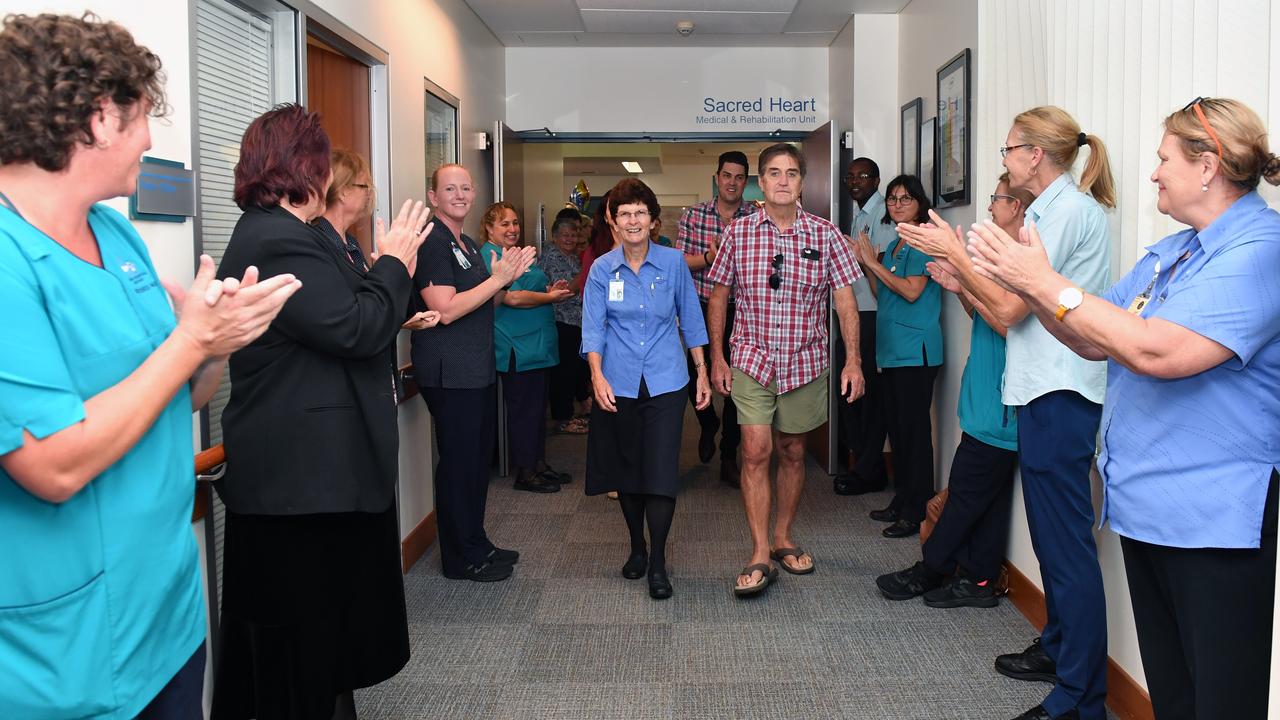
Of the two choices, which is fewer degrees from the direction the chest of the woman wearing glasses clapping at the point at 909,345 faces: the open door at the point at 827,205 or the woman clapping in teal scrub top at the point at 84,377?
the woman clapping in teal scrub top

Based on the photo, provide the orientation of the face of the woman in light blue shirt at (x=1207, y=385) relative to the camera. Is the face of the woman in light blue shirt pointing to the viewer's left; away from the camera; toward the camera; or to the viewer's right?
to the viewer's left

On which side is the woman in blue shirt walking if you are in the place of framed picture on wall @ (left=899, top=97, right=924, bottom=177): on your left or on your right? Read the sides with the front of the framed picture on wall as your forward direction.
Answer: on your left

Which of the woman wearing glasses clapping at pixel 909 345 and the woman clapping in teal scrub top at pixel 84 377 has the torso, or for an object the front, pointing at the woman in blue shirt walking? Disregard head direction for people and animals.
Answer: the woman wearing glasses clapping

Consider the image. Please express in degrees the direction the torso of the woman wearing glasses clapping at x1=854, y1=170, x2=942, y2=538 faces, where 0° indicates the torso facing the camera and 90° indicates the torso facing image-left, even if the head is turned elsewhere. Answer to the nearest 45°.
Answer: approximately 45°

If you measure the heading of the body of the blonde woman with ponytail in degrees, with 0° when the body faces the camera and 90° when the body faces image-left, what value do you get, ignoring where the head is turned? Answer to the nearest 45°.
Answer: approximately 90°

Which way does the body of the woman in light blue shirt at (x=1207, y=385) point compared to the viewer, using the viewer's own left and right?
facing to the left of the viewer

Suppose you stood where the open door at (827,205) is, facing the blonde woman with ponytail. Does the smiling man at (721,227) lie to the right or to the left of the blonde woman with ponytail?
right

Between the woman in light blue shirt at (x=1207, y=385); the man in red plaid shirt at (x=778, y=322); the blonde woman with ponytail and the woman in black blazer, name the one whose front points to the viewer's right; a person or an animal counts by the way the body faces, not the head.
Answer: the woman in black blazer

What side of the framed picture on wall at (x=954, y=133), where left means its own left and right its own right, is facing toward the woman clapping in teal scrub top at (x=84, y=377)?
left

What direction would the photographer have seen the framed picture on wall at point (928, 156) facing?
facing to the left of the viewer

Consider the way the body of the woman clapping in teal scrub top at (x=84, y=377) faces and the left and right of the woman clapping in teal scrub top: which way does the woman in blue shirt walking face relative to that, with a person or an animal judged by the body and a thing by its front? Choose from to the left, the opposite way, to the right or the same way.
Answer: to the right

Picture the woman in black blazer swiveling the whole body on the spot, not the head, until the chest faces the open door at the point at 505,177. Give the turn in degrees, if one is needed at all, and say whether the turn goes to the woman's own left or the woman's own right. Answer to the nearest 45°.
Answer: approximately 90° to the woman's own left

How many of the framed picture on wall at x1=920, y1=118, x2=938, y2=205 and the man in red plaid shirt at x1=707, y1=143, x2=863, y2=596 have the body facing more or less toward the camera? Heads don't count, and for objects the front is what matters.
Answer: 1

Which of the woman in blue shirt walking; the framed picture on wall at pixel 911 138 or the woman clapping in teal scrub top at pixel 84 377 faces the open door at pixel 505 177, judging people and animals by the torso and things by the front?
the framed picture on wall
